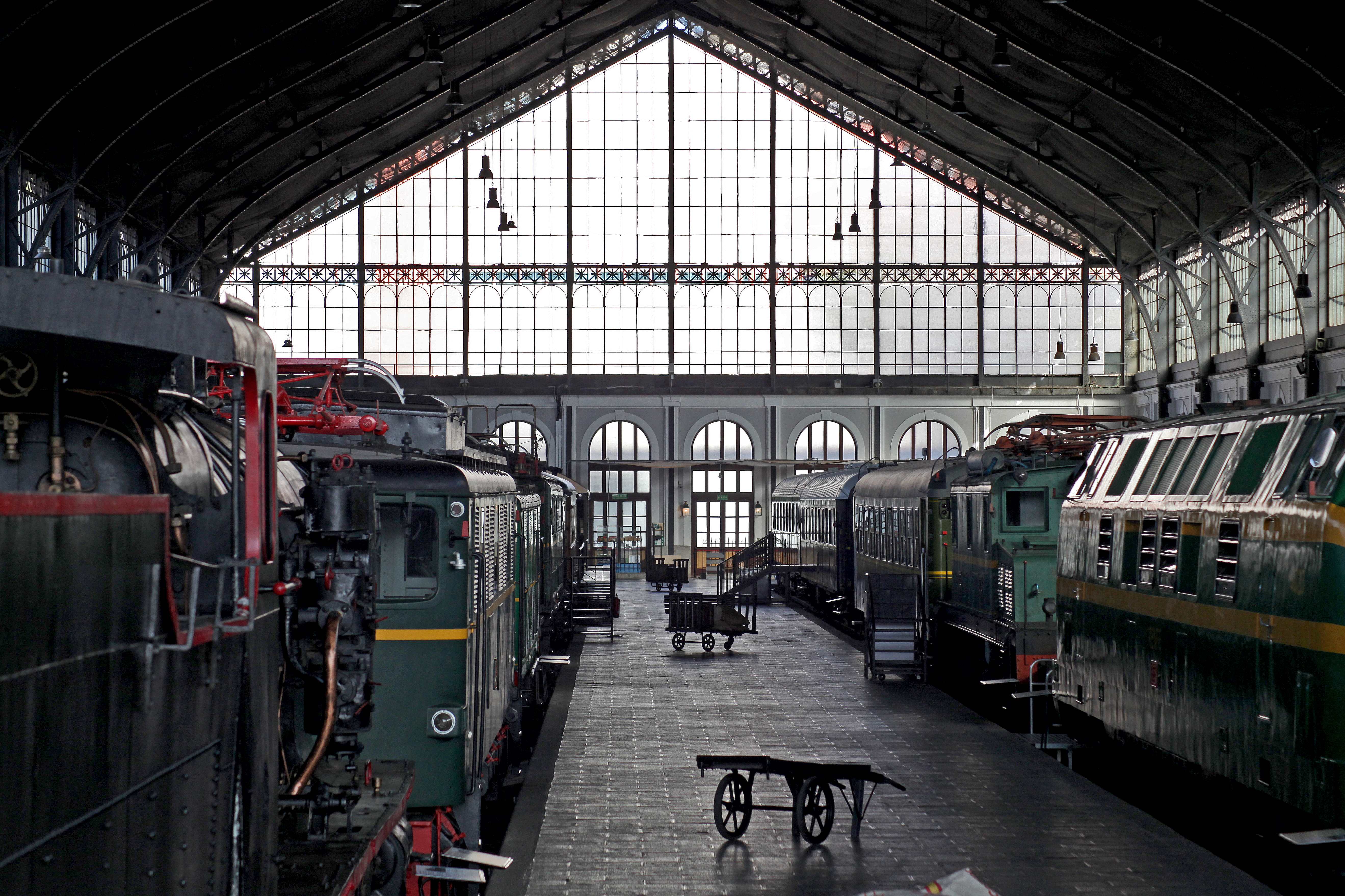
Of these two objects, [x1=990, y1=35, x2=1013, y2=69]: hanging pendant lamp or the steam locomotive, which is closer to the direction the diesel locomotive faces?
the steam locomotive

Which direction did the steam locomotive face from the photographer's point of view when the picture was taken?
facing away from the viewer and to the right of the viewer

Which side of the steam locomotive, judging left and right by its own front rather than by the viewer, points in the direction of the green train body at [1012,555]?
front

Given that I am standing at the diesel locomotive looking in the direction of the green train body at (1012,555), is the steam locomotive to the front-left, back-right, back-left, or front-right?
back-left

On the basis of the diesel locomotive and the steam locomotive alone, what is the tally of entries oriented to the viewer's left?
0

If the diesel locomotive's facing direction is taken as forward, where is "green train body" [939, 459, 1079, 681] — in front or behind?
behind

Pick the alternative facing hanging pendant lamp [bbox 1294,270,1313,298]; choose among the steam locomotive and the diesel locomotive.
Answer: the steam locomotive

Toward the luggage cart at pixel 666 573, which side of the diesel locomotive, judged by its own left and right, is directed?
back

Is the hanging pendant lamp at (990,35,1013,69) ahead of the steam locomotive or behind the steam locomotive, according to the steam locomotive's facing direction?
ahead

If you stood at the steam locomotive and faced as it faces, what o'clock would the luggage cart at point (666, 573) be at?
The luggage cart is roughly at 11 o'clock from the steam locomotive.
